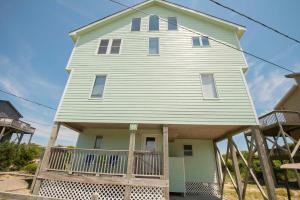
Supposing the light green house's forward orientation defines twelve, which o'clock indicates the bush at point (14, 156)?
The bush is roughly at 4 o'clock from the light green house.

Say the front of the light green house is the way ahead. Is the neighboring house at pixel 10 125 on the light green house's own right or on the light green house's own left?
on the light green house's own right

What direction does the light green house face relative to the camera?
toward the camera
